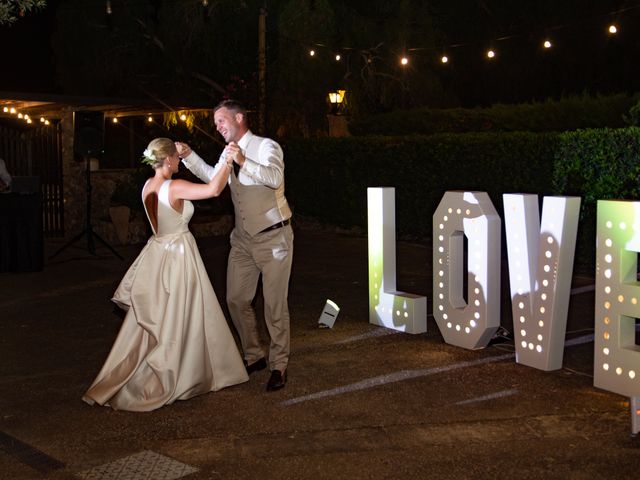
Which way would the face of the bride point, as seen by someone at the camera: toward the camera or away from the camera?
away from the camera

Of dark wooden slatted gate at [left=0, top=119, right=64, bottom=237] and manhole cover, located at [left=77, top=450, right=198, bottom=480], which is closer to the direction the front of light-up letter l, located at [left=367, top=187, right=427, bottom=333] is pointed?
the manhole cover

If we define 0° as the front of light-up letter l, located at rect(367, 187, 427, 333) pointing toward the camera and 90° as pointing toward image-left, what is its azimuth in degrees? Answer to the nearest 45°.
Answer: approximately 45°

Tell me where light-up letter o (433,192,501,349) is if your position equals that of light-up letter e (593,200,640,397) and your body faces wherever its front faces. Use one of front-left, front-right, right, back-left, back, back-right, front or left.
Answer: right

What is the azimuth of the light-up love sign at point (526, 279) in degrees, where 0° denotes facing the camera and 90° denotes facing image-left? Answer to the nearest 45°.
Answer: approximately 45°

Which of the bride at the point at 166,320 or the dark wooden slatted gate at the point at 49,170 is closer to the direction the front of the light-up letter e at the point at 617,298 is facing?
the bride

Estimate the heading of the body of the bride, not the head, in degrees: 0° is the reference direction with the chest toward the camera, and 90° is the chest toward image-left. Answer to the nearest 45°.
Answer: approximately 225°

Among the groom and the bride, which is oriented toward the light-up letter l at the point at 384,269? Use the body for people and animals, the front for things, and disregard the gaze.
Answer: the bride

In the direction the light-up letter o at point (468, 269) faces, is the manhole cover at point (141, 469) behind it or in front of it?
in front

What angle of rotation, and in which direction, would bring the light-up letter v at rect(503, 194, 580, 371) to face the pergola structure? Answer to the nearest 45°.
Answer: approximately 90° to its right

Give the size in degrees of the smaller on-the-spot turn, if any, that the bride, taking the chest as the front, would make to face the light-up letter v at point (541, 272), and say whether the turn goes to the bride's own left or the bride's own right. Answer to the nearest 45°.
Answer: approximately 45° to the bride's own right

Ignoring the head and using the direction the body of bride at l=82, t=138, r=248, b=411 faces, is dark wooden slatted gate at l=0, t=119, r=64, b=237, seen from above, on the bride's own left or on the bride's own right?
on the bride's own left

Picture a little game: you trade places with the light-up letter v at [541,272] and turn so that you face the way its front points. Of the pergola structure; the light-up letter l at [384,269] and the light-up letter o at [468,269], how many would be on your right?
3

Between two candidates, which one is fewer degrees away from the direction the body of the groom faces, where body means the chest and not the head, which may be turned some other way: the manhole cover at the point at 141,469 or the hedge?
the manhole cover
